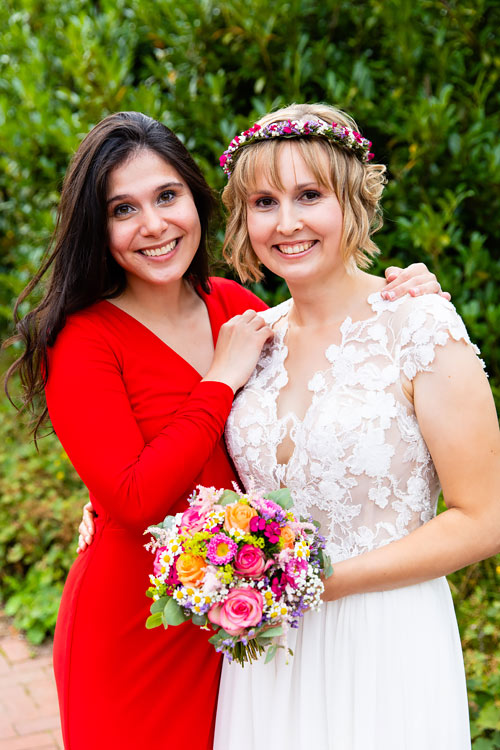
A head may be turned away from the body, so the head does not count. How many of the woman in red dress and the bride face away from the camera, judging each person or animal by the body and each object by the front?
0

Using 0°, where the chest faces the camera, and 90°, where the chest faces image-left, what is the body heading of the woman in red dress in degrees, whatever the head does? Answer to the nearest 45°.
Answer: approximately 315°

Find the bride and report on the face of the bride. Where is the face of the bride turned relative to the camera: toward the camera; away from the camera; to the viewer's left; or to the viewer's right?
toward the camera

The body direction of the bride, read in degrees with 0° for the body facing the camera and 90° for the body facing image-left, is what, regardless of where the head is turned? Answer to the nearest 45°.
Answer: approximately 45°
